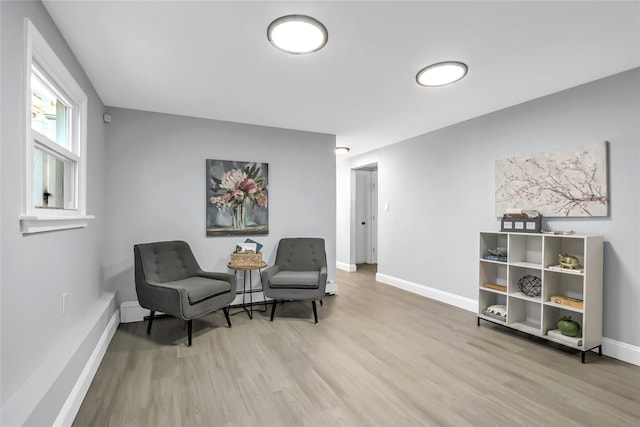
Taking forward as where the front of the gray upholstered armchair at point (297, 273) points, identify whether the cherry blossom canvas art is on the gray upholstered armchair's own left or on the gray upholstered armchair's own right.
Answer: on the gray upholstered armchair's own left

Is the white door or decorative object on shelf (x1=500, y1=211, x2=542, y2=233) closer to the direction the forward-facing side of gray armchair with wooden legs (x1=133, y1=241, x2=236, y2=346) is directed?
the decorative object on shelf

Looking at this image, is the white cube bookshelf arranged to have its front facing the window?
yes

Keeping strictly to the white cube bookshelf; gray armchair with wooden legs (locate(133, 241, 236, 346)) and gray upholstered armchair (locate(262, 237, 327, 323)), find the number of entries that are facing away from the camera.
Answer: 0

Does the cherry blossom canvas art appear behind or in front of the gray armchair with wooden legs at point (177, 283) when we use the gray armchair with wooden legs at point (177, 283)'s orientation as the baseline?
in front

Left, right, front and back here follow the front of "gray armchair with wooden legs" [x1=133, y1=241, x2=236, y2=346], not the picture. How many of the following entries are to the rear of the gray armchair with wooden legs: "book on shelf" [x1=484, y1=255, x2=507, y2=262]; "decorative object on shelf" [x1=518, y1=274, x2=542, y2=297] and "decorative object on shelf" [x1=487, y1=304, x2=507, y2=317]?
0

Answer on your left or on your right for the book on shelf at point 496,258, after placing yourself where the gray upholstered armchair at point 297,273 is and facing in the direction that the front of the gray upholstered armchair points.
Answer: on your left

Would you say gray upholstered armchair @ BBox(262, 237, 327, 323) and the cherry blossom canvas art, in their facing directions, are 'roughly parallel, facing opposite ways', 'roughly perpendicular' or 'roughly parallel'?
roughly perpendicular

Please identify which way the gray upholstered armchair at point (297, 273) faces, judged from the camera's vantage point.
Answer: facing the viewer

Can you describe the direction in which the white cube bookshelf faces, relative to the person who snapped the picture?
facing the viewer and to the left of the viewer

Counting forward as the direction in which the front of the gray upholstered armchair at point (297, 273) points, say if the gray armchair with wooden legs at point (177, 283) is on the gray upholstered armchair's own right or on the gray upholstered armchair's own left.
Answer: on the gray upholstered armchair's own right

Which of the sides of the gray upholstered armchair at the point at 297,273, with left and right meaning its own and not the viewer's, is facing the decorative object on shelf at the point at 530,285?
left

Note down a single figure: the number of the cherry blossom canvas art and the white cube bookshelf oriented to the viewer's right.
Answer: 0

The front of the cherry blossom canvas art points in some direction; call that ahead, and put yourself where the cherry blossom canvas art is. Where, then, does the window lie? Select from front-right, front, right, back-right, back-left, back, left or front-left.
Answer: front

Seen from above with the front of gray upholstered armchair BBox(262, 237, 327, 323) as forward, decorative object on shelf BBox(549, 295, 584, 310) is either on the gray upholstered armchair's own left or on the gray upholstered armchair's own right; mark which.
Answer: on the gray upholstered armchair's own left
